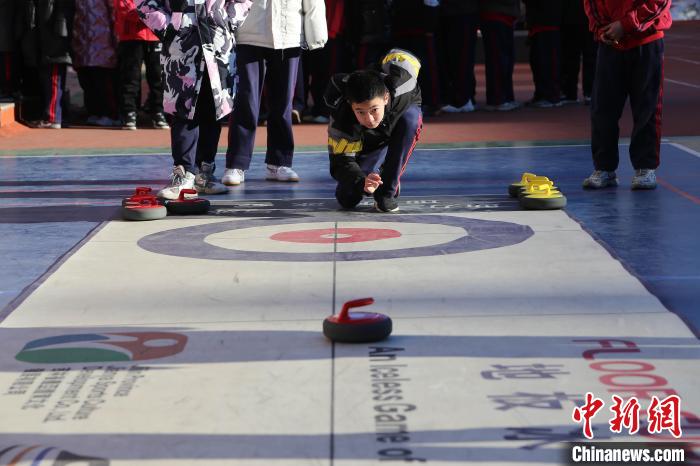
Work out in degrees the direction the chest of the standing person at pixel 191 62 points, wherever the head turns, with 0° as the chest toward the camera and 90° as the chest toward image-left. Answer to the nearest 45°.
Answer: approximately 0°

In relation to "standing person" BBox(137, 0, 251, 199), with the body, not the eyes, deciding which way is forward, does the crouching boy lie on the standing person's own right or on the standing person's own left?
on the standing person's own left

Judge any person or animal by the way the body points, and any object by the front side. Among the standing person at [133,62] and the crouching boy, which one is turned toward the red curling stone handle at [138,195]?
the standing person

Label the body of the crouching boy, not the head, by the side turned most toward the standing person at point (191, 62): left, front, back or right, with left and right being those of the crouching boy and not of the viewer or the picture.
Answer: right

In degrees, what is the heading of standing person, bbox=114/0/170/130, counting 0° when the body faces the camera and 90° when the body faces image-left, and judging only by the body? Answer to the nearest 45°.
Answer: approximately 0°

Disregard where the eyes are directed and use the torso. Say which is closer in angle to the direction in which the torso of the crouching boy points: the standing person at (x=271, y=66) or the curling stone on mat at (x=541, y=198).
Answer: the curling stone on mat
